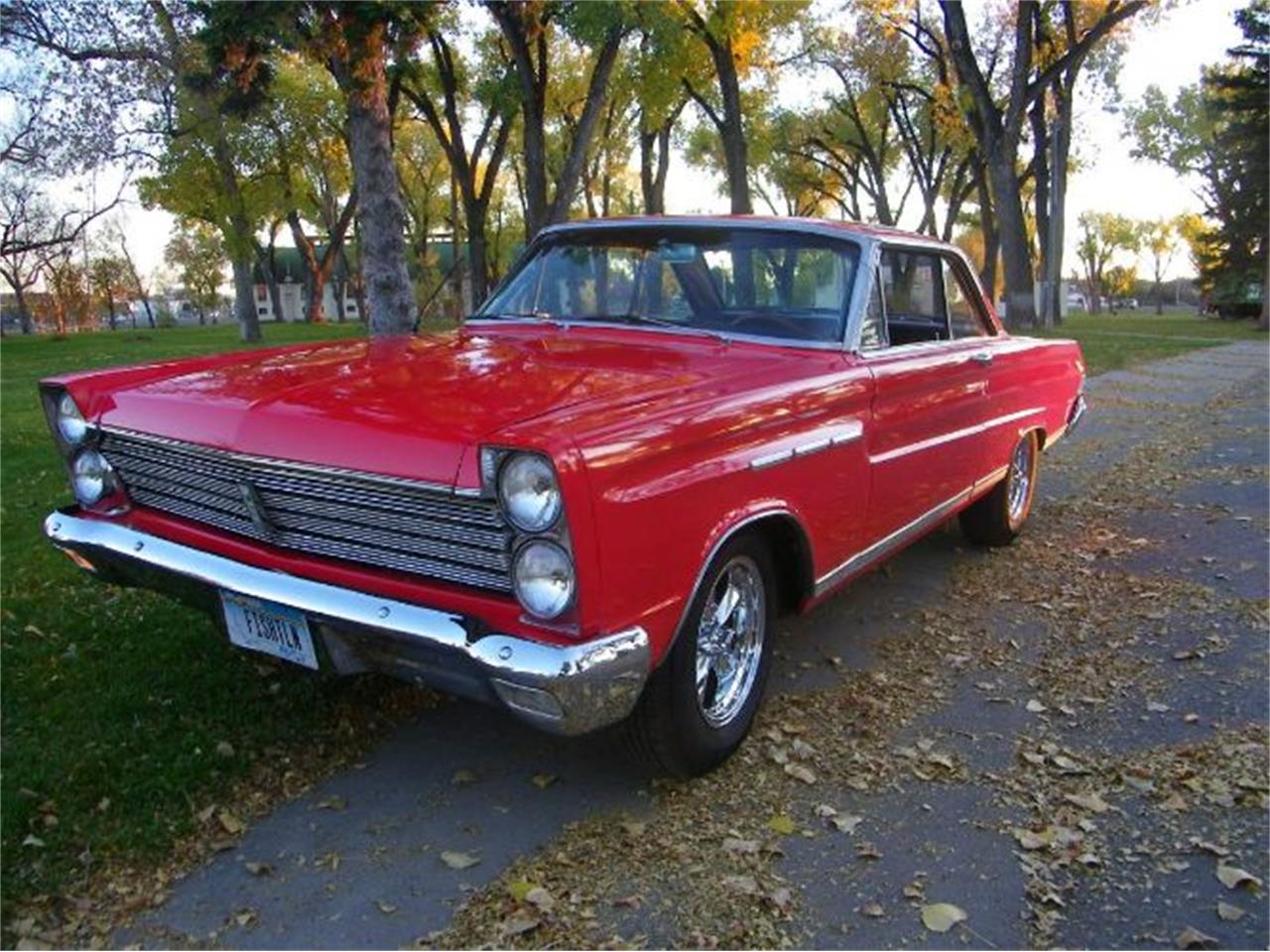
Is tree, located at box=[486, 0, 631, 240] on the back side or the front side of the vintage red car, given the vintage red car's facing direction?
on the back side

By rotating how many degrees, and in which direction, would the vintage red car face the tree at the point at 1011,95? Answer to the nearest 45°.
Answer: approximately 180°

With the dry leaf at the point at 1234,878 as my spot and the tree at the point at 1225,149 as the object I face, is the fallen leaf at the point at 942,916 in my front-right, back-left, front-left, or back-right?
back-left

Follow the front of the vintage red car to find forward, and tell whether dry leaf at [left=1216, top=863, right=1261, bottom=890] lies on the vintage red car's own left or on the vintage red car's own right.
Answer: on the vintage red car's own left

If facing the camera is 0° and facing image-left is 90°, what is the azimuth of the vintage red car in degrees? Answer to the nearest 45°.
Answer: approximately 45°

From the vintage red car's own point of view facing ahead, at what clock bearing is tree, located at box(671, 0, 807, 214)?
The tree is roughly at 5 o'clock from the vintage red car.

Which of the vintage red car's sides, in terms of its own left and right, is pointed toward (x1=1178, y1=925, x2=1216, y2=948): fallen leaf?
left
